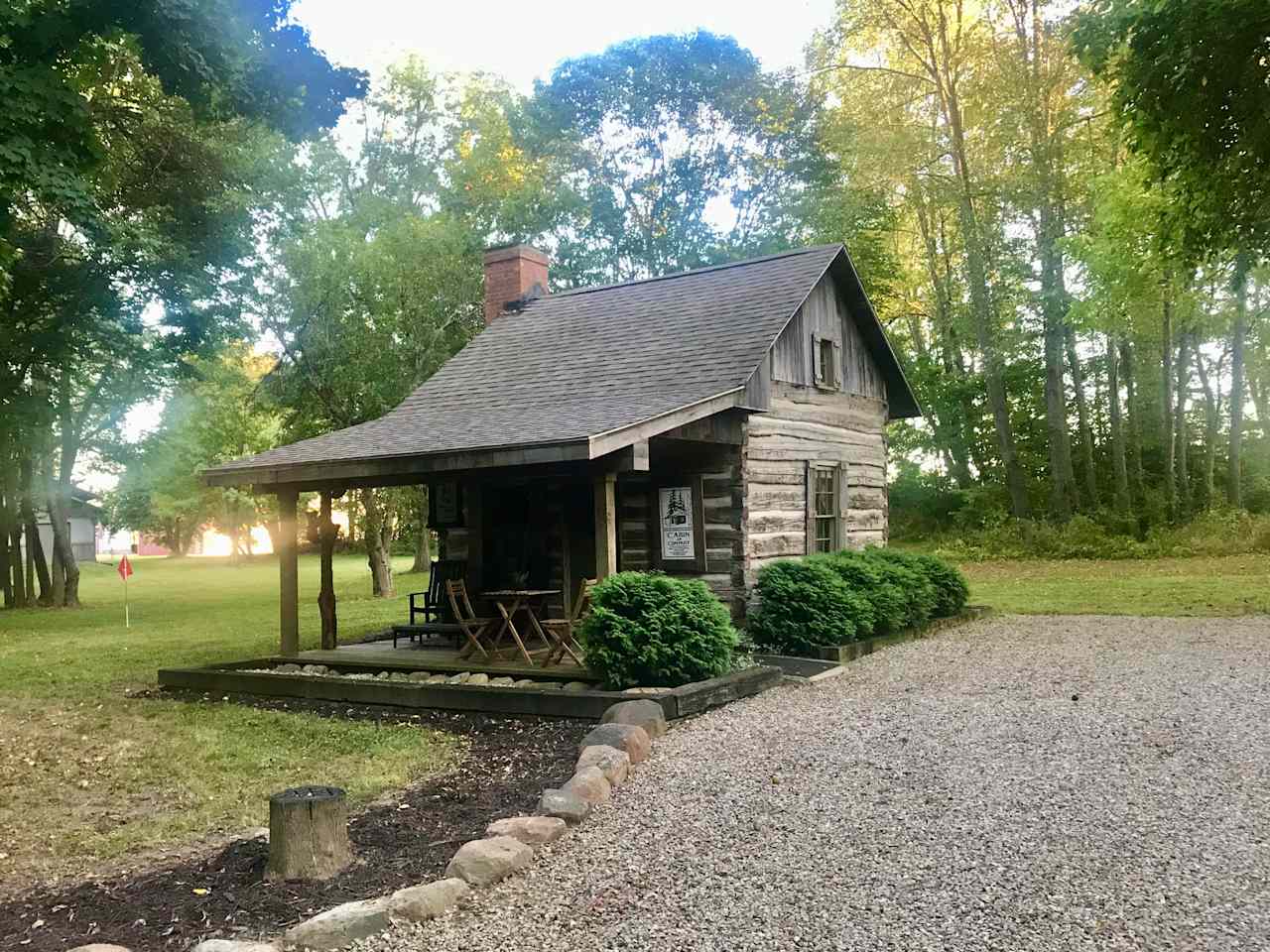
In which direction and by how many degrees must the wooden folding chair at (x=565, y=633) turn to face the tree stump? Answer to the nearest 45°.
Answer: approximately 90° to its left

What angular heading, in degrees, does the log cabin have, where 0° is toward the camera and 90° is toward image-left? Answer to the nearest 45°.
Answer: approximately 45°

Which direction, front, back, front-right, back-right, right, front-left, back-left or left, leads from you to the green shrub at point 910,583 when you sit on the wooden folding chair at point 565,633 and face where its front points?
back-right

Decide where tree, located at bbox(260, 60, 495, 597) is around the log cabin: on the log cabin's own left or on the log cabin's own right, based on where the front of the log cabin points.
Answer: on the log cabin's own right

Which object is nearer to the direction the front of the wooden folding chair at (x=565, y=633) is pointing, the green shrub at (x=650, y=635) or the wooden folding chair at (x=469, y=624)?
the wooden folding chair

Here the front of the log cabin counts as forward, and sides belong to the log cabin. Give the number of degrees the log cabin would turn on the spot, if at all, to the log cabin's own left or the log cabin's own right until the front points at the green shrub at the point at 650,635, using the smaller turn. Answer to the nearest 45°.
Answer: approximately 45° to the log cabin's own left

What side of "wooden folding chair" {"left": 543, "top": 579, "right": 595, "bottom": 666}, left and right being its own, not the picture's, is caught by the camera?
left

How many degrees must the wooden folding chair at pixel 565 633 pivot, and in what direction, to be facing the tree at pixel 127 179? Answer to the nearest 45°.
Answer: approximately 45° to its right

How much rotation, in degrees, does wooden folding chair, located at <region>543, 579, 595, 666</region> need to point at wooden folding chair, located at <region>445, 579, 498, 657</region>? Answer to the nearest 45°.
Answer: approximately 45° to its right

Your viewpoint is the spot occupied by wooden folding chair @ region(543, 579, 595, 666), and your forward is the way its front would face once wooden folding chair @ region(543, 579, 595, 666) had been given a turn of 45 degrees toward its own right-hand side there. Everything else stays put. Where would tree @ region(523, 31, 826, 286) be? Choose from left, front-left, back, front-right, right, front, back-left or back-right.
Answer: front-right

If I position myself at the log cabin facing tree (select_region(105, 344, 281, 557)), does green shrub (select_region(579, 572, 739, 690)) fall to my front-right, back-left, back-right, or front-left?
back-left

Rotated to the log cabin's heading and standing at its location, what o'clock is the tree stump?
The tree stump is roughly at 11 o'clock from the log cabin.

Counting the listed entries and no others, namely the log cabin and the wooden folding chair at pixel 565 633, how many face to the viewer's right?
0

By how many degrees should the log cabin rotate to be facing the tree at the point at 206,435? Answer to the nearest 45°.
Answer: approximately 90° to its right
